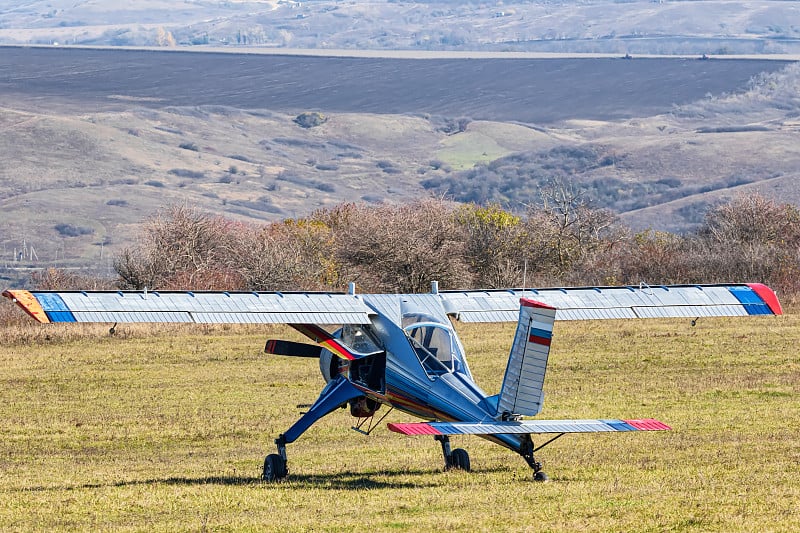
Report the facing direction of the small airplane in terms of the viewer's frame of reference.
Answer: facing away from the viewer and to the left of the viewer
